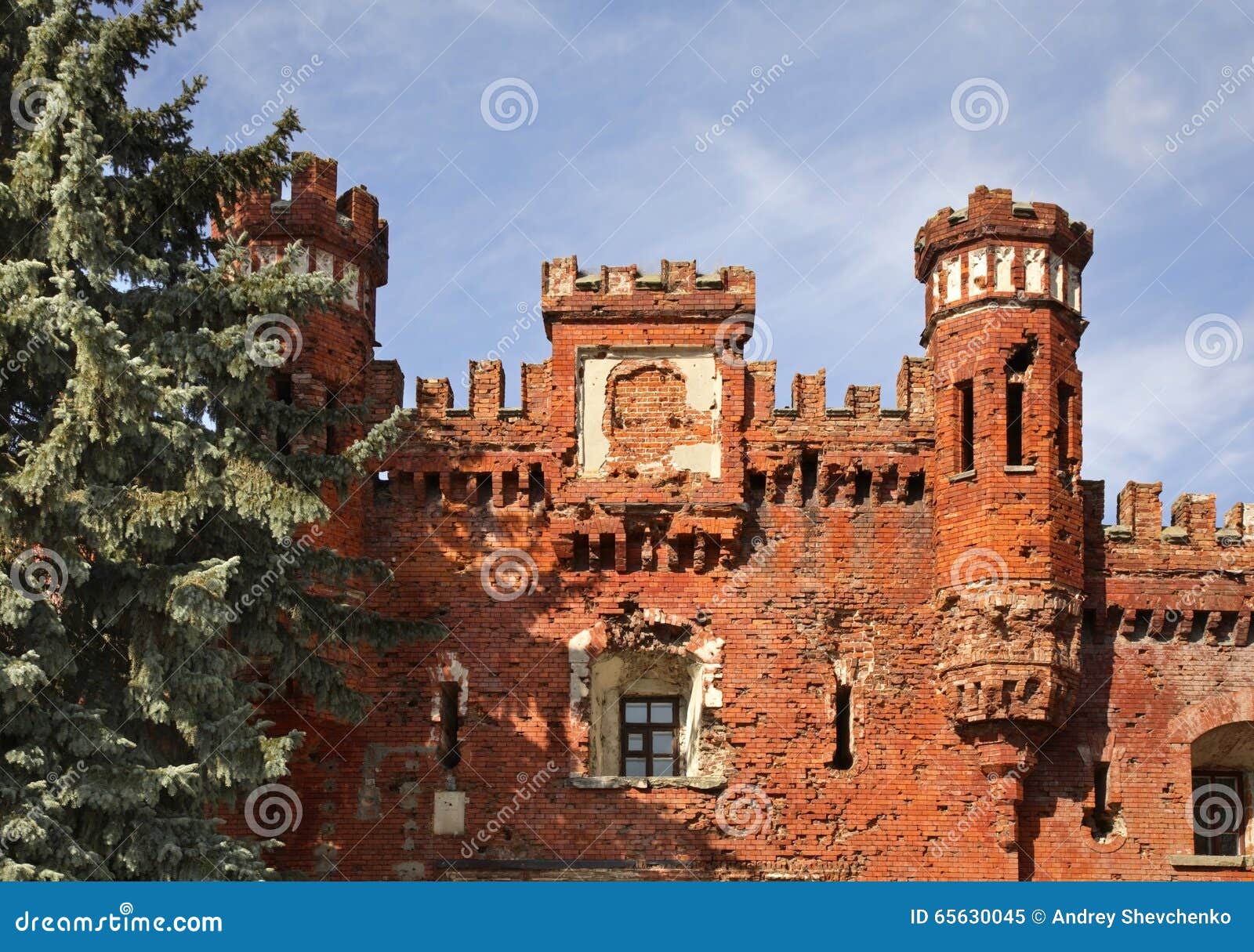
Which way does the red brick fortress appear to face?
toward the camera

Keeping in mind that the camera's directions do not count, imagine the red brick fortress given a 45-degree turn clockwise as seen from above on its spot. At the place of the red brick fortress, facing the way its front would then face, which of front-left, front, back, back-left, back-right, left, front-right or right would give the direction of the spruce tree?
front
